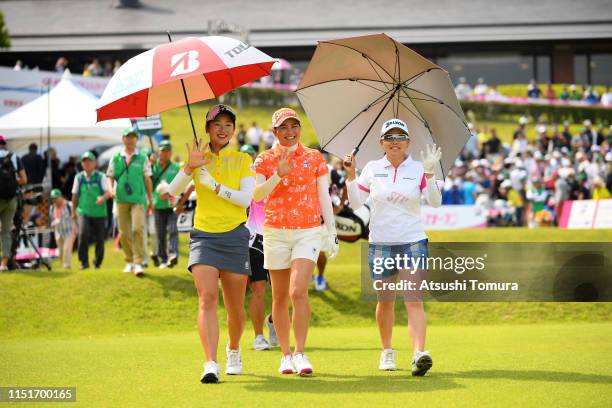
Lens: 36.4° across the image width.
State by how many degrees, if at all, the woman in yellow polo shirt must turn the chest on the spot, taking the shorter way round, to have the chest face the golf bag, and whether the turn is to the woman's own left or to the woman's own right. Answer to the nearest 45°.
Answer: approximately 180°

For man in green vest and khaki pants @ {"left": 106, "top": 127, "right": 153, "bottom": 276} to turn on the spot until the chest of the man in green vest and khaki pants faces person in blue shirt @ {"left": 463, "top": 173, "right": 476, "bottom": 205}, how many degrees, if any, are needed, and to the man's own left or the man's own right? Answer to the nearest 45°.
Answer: approximately 135° to the man's own left

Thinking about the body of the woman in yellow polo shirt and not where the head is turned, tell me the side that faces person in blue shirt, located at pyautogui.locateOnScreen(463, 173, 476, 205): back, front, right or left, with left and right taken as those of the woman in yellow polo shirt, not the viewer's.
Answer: back

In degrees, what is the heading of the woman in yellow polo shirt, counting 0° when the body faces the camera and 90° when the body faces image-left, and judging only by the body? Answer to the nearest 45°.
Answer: approximately 0°

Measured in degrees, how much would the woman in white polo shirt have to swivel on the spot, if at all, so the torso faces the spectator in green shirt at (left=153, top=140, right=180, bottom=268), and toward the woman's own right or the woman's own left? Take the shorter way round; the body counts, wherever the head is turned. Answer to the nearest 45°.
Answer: approximately 135° to the woman's own right
